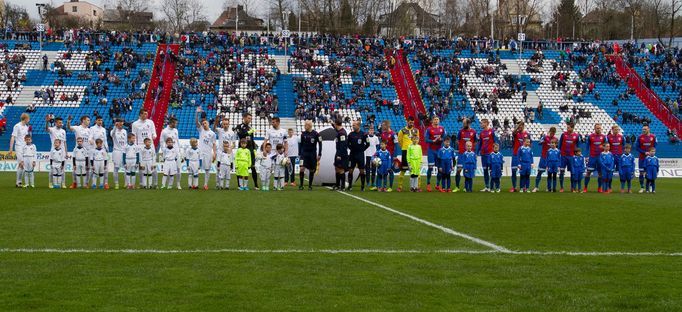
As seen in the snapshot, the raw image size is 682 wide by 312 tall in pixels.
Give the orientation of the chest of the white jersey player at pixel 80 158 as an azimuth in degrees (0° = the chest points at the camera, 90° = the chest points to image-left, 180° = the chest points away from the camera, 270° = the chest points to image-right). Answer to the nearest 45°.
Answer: approximately 0°

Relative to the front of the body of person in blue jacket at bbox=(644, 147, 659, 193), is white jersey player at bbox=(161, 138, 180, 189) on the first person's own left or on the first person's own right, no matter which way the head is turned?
on the first person's own right

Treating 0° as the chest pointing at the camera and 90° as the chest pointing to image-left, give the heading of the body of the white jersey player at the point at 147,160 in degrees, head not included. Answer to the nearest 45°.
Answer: approximately 0°

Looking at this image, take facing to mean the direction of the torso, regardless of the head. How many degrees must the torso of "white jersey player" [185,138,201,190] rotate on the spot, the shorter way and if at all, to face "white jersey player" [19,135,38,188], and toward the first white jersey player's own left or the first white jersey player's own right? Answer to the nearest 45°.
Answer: approximately 90° to the first white jersey player's own right
